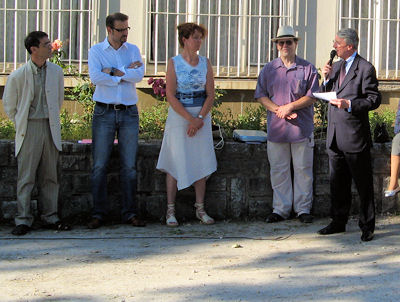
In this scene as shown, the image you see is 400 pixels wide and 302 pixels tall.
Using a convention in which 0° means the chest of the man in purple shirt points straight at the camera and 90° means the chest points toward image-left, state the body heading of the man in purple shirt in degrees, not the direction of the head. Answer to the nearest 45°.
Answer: approximately 0°

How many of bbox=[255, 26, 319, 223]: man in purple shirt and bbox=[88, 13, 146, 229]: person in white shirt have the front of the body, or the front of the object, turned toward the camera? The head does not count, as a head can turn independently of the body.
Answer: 2

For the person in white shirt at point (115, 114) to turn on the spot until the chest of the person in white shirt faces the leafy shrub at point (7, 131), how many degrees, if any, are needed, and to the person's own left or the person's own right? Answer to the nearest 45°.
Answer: approximately 135° to the person's own right

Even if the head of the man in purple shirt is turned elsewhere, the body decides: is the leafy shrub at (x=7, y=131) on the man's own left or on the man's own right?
on the man's own right

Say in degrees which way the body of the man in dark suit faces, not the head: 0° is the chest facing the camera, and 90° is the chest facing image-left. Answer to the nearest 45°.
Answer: approximately 45°

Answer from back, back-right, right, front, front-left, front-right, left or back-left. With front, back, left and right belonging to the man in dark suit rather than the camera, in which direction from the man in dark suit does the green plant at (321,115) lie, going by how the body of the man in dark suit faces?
back-right

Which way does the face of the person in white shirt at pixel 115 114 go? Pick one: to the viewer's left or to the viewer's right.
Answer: to the viewer's right

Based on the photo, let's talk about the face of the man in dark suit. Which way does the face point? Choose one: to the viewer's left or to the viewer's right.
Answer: to the viewer's left

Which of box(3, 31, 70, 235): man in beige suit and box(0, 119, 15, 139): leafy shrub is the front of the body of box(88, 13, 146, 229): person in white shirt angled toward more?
the man in beige suit

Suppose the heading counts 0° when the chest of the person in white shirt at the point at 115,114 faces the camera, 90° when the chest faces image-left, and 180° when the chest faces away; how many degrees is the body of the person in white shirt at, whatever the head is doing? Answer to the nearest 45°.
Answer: approximately 0°

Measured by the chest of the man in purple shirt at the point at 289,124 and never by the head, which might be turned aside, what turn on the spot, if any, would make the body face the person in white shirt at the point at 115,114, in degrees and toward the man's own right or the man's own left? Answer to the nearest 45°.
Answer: approximately 90° to the man's own right

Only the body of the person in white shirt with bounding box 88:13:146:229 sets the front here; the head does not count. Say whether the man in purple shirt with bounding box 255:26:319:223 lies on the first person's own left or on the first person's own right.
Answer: on the first person's own left
